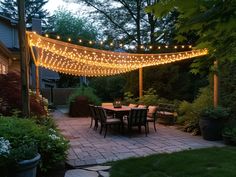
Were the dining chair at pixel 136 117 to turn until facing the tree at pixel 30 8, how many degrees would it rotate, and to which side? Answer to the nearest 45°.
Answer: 0° — it already faces it

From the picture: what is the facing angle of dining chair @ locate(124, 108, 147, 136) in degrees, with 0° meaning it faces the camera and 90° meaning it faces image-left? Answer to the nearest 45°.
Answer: approximately 135°

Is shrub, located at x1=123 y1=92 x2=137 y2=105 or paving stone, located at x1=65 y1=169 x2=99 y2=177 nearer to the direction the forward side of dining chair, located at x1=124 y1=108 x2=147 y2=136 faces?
the shrub

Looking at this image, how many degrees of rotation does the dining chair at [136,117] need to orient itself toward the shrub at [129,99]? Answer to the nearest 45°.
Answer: approximately 45° to its right

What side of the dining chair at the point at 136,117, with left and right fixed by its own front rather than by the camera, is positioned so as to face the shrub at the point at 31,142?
left

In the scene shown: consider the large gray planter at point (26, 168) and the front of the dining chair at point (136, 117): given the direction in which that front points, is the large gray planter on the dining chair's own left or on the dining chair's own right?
on the dining chair's own left

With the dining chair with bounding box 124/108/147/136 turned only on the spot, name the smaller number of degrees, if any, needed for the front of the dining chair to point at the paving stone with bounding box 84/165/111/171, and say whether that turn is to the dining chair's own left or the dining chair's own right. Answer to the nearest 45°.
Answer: approximately 135° to the dining chair's own left

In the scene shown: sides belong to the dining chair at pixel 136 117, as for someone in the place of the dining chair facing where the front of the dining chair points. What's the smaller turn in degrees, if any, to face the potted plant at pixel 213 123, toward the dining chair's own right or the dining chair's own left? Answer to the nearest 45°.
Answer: approximately 135° to the dining chair's own right

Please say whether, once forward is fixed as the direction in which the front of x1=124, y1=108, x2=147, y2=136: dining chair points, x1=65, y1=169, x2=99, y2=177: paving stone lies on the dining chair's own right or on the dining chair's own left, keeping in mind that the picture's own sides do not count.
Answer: on the dining chair's own left

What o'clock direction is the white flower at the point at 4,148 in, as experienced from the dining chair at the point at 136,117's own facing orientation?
The white flower is roughly at 8 o'clock from the dining chair.
